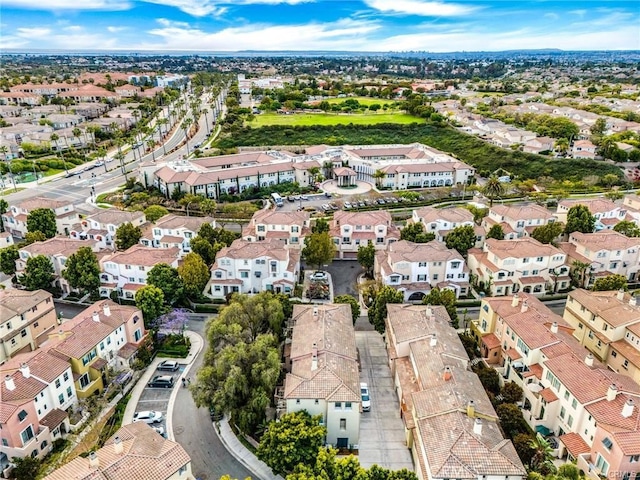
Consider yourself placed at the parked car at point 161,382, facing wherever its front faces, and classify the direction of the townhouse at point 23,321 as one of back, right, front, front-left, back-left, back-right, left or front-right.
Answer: front-right

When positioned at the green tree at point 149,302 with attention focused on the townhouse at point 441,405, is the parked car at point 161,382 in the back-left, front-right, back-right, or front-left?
front-right

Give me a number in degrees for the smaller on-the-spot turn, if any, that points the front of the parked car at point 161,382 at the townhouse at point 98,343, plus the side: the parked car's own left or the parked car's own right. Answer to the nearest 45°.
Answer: approximately 45° to the parked car's own right

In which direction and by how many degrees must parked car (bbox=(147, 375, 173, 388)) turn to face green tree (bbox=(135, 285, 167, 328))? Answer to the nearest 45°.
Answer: approximately 90° to its right

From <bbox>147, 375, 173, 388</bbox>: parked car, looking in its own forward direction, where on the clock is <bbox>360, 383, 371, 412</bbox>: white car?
The white car is roughly at 7 o'clock from the parked car.

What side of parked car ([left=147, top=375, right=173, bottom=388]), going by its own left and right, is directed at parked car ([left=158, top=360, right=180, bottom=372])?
right

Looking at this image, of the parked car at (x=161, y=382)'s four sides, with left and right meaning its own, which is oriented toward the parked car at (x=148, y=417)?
left

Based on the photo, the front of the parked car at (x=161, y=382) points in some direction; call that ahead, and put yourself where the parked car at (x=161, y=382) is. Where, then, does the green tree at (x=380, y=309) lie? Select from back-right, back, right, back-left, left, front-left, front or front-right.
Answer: back

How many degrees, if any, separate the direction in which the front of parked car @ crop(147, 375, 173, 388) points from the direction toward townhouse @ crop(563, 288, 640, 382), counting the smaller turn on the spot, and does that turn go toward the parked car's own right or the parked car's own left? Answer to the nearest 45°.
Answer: approximately 180°

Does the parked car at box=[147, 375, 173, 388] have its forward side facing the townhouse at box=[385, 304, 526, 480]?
no

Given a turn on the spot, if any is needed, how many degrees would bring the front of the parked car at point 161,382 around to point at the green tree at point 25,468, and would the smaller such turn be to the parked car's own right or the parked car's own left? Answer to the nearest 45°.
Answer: approximately 45° to the parked car's own left

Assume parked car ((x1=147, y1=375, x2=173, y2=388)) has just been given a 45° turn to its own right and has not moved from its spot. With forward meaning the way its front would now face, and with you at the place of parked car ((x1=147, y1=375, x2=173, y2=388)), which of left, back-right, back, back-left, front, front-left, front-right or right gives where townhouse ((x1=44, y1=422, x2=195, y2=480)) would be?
back-left

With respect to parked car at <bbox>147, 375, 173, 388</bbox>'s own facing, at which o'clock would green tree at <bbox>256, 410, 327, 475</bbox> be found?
The green tree is roughly at 8 o'clock from the parked car.

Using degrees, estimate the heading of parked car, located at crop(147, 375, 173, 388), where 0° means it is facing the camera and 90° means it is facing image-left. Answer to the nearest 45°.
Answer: approximately 90°

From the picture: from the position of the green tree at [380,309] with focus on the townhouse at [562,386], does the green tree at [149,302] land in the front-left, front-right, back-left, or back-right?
back-right
